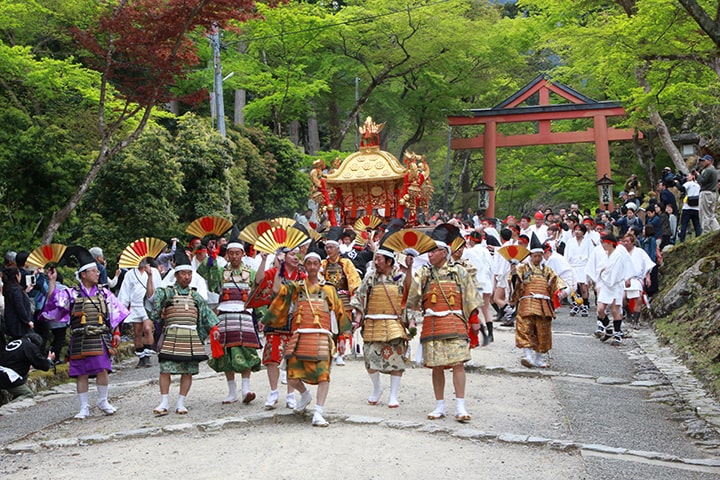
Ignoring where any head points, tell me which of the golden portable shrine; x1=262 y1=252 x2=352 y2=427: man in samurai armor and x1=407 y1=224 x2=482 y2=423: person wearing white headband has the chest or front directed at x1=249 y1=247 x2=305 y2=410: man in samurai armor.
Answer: the golden portable shrine

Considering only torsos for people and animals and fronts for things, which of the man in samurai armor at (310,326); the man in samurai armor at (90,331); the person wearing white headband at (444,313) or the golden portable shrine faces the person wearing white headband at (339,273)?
the golden portable shrine

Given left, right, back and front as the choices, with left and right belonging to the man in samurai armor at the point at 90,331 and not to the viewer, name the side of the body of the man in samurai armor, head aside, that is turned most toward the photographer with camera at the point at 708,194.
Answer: left

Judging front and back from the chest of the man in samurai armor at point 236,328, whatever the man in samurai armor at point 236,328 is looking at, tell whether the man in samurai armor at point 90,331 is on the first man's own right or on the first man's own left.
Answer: on the first man's own right

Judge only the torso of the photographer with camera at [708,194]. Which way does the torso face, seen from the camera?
to the viewer's left

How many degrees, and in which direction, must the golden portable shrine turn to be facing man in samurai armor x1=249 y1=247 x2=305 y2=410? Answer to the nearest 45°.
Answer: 0° — it already faces them

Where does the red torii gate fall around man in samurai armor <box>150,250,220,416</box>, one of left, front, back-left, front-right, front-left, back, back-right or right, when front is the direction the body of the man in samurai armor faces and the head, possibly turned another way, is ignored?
back-left

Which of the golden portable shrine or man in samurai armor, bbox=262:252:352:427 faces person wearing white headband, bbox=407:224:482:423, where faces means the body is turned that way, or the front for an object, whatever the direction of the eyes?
the golden portable shrine
